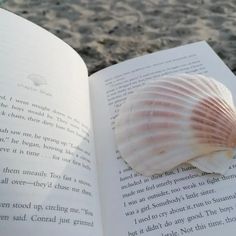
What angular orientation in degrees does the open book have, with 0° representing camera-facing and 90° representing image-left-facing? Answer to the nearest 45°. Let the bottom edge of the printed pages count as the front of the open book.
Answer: approximately 0°
